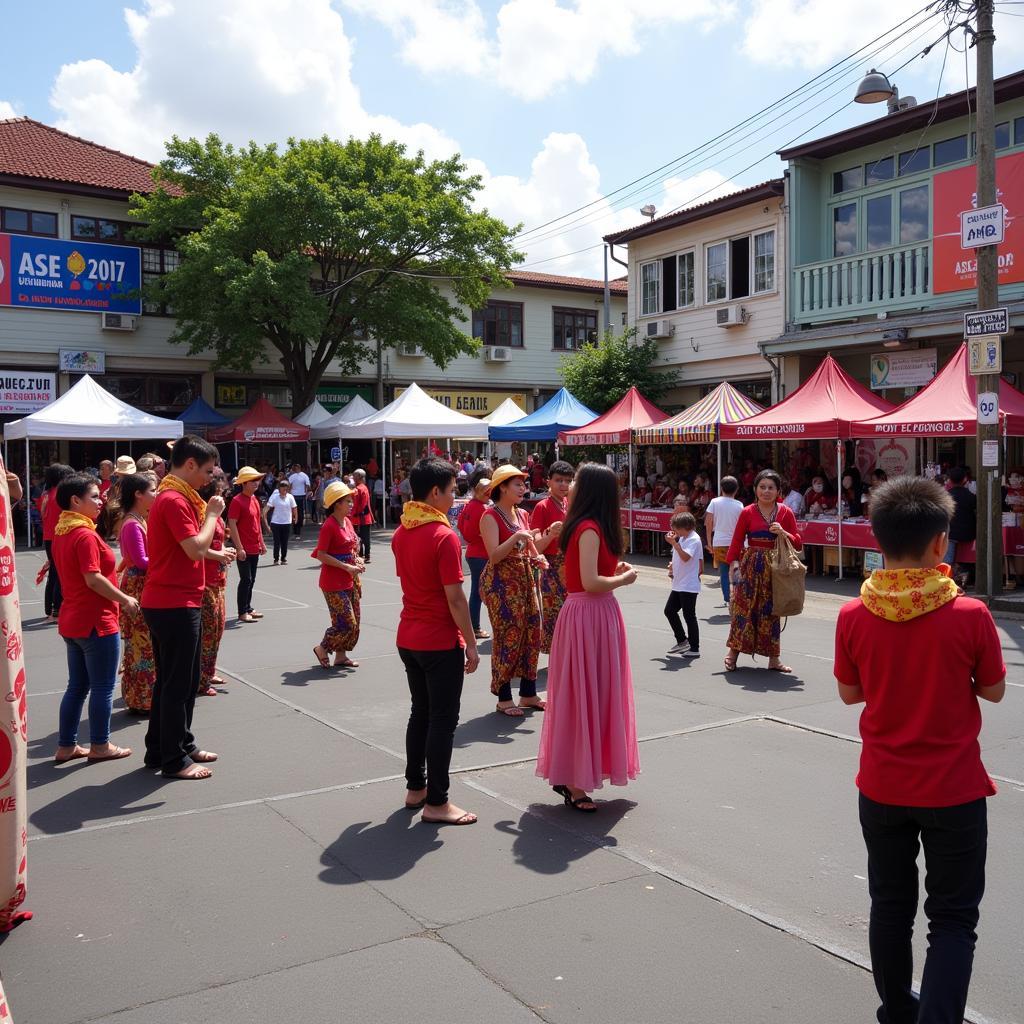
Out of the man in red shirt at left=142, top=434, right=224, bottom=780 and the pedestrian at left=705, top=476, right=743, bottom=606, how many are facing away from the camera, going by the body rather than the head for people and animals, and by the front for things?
1

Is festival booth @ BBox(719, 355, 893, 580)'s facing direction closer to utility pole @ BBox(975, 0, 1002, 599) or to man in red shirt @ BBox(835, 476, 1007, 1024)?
the man in red shirt

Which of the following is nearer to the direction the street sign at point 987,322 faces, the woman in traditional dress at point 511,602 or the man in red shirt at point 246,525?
the woman in traditional dress

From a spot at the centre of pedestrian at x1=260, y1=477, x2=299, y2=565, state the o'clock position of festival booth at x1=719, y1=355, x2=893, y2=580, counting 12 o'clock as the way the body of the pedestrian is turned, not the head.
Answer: The festival booth is roughly at 10 o'clock from the pedestrian.

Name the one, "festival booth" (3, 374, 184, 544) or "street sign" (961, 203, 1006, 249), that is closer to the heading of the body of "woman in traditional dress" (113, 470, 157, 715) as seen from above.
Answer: the street sign

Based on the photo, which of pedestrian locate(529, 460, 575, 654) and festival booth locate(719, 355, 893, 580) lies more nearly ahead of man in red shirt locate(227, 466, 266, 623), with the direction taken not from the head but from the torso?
the pedestrian

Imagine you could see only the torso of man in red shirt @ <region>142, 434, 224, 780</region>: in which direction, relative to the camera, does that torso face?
to the viewer's right

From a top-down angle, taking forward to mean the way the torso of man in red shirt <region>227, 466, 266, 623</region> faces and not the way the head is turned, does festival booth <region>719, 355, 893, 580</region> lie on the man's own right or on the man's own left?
on the man's own left

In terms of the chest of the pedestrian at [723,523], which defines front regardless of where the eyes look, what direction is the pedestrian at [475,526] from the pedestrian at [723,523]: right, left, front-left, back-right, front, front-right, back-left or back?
back-left

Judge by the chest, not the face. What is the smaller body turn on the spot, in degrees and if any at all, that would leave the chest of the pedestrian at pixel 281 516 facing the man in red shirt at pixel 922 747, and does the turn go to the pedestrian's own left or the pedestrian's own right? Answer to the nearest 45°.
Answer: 0° — they already face them

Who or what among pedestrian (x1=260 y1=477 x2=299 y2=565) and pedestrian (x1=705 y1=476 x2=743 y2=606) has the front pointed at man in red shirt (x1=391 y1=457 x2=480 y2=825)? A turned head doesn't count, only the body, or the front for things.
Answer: pedestrian (x1=260 y1=477 x2=299 y2=565)

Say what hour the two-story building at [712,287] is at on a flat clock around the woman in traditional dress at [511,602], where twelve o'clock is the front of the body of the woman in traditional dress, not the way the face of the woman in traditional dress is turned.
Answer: The two-story building is roughly at 8 o'clock from the woman in traditional dress.

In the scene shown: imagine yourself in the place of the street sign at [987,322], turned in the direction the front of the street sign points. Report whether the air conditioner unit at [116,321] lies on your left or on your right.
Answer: on your right
